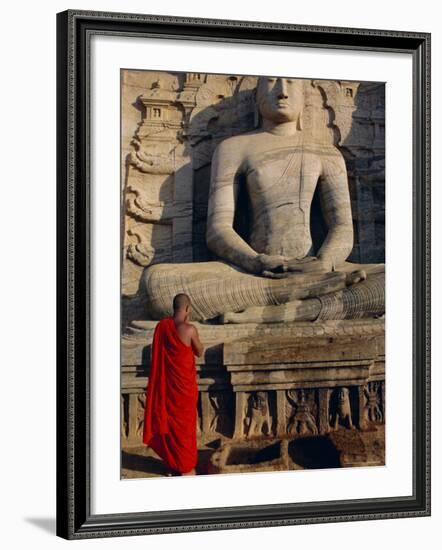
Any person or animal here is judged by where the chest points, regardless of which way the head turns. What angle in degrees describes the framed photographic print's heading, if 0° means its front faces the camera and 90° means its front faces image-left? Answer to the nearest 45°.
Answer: approximately 315°
